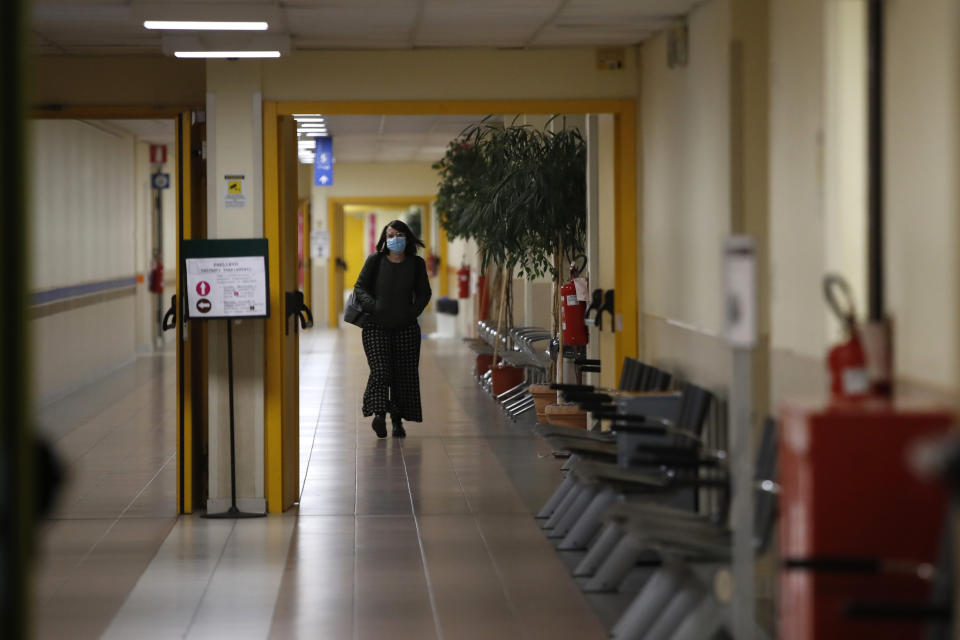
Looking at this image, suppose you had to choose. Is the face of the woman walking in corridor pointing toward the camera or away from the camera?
toward the camera

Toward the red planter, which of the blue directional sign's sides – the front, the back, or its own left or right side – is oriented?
front

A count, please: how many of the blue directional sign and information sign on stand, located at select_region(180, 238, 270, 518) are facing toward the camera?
2

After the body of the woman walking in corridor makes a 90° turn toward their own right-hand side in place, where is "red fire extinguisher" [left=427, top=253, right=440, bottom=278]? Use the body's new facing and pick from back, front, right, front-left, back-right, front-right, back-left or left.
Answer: right

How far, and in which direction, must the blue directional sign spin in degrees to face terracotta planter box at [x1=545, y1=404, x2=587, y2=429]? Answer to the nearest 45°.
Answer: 0° — it already faces it

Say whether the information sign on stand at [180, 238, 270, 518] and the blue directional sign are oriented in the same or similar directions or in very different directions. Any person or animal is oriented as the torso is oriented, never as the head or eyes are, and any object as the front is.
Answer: same or similar directions

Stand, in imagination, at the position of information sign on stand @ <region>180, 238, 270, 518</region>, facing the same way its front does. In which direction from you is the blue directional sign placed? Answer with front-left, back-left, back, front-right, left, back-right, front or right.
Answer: back

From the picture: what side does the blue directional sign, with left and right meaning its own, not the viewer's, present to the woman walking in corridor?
front

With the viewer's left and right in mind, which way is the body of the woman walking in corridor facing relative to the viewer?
facing the viewer

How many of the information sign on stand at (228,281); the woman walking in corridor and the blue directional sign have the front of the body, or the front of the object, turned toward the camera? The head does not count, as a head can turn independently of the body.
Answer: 3

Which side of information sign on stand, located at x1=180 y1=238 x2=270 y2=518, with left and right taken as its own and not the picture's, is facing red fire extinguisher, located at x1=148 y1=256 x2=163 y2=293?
back

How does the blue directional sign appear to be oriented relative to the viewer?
toward the camera

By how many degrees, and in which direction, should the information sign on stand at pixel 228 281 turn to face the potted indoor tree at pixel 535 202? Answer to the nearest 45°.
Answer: approximately 135° to its left

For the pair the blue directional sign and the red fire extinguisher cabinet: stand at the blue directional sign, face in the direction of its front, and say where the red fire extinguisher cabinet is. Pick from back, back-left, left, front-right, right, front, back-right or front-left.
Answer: front
